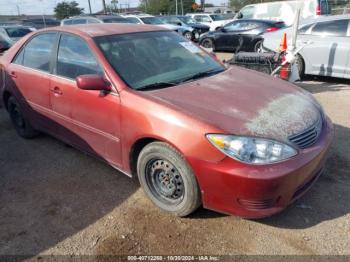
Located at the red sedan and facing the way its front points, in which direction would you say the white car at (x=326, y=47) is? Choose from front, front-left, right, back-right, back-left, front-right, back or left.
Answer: left

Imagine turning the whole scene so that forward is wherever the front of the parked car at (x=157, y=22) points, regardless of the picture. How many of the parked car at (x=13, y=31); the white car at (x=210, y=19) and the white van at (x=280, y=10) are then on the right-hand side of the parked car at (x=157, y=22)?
1

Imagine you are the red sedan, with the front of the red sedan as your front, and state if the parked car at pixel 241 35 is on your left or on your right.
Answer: on your left

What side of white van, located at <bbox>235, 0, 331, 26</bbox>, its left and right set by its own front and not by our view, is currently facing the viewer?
left

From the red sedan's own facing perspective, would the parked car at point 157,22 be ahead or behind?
behind

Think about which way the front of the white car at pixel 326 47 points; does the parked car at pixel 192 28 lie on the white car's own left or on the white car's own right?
on the white car's own right

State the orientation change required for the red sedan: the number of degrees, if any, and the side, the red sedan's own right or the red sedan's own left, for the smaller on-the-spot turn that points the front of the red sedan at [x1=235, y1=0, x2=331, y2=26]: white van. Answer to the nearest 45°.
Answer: approximately 135° to the red sedan's own left

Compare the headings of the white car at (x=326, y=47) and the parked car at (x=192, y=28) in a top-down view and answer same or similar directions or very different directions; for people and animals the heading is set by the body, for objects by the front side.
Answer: very different directions
